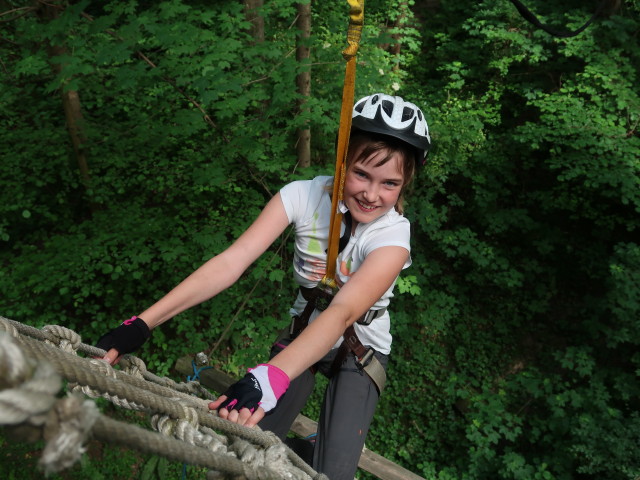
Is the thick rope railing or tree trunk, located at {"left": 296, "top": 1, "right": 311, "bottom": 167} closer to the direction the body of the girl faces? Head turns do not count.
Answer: the thick rope railing

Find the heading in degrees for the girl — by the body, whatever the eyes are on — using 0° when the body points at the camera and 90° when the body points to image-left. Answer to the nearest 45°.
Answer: approximately 45°

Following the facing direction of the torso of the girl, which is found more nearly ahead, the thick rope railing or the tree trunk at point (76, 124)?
the thick rope railing

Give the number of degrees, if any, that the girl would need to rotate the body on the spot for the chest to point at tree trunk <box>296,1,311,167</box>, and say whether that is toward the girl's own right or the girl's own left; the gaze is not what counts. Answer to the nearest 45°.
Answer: approximately 135° to the girl's own right

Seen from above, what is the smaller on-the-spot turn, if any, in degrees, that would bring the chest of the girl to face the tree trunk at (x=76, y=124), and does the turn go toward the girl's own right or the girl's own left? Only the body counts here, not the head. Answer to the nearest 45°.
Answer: approximately 90° to the girl's own right
